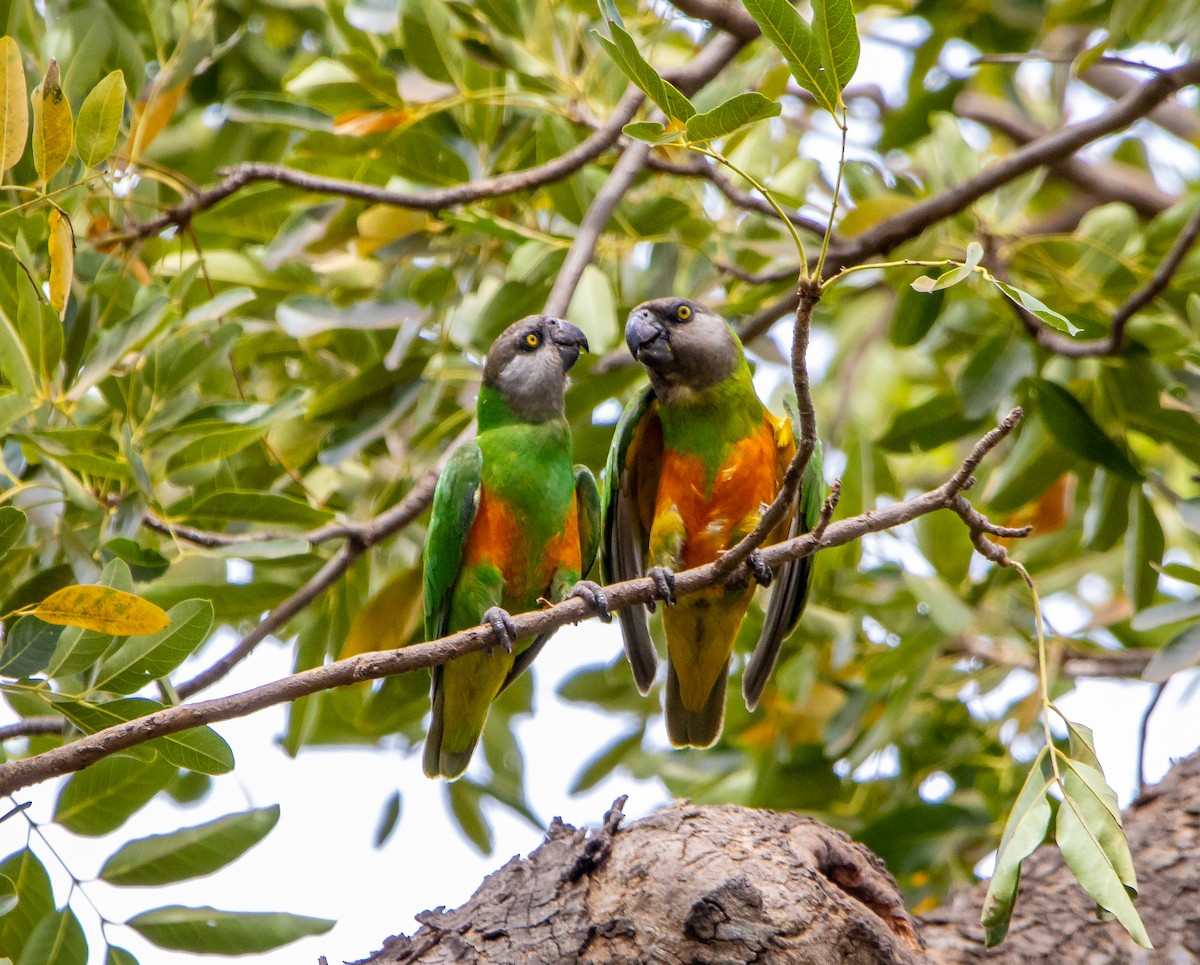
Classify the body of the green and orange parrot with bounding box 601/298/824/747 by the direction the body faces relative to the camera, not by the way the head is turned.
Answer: toward the camera

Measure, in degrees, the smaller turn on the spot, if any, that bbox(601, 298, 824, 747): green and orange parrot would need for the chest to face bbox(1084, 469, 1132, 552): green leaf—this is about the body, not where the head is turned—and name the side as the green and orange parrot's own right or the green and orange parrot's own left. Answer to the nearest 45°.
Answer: approximately 90° to the green and orange parrot's own left

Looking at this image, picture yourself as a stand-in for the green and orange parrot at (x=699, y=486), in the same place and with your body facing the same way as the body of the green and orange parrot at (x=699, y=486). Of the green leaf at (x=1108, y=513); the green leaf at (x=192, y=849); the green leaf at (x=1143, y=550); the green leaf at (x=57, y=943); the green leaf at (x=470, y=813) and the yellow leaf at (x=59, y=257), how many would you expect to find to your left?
2

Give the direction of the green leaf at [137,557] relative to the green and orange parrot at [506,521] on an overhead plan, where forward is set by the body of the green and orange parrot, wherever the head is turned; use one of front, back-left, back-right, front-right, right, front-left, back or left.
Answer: right

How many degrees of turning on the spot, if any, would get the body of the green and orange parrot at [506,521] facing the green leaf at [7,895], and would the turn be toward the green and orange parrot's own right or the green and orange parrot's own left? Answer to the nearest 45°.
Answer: approximately 90° to the green and orange parrot's own right

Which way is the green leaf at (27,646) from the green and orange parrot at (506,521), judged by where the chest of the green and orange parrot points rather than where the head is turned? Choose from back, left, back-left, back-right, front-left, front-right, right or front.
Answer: right

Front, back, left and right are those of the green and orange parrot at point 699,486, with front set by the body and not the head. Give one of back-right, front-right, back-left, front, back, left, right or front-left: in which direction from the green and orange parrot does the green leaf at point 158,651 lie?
front-right

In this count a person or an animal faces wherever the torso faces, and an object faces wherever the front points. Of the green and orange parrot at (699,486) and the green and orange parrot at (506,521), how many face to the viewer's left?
0

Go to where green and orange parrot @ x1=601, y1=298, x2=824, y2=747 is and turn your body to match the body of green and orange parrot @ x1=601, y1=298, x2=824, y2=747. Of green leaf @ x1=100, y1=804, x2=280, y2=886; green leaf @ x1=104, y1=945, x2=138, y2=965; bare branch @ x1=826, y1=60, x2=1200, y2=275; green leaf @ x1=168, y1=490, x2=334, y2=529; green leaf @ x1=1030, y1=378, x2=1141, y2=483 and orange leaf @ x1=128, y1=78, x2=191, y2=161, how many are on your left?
2

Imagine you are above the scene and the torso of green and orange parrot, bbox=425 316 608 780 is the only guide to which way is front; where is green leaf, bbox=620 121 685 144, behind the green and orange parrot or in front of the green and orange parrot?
in front

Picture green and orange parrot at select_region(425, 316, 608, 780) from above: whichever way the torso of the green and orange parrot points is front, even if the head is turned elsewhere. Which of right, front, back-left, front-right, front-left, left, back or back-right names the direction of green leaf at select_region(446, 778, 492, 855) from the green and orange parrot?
back-left

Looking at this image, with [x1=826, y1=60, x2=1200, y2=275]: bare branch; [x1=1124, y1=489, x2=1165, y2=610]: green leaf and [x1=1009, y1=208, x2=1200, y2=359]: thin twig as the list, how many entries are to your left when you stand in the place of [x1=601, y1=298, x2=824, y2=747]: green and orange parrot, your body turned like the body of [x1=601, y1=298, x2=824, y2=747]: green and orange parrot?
3
